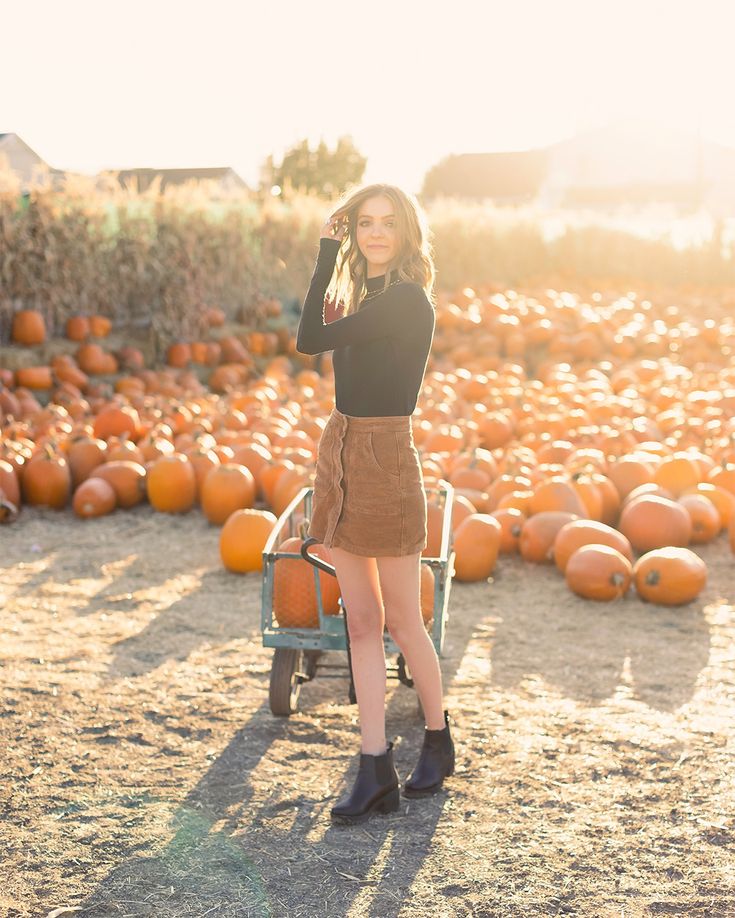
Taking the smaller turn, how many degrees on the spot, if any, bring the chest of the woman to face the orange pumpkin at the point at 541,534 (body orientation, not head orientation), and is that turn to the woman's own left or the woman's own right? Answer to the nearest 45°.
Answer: approximately 135° to the woman's own right

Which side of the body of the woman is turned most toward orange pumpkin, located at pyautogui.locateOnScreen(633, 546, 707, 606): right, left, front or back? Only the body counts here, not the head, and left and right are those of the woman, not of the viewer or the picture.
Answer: back

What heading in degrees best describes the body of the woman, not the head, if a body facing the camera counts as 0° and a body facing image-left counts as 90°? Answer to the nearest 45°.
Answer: approximately 45°

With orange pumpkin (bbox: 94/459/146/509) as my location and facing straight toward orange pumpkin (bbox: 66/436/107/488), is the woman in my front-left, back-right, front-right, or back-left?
back-left

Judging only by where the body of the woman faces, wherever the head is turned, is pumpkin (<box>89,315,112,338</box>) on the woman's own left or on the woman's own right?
on the woman's own right

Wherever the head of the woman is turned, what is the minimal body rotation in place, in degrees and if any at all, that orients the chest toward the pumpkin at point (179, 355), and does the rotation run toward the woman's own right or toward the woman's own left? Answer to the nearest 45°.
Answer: approximately 135° to the woman's own right

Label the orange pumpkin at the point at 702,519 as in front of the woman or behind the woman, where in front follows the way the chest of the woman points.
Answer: behind

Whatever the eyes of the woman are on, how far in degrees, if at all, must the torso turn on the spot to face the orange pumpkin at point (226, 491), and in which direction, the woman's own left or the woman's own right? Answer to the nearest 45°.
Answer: approximately 135° to the woman's own right
